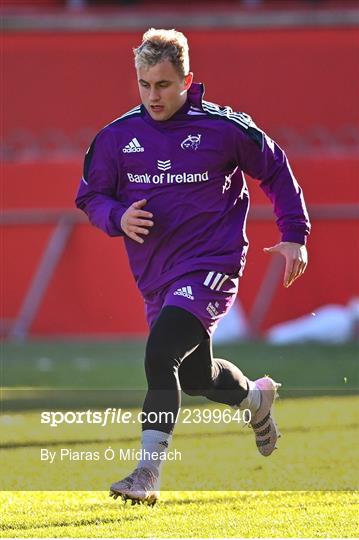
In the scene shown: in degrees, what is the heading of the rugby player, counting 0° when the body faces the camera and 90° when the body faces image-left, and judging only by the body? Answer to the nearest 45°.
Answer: approximately 45°
